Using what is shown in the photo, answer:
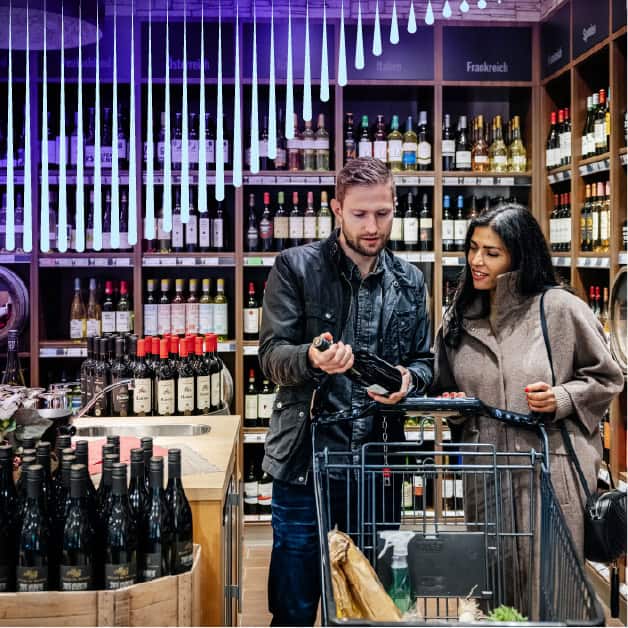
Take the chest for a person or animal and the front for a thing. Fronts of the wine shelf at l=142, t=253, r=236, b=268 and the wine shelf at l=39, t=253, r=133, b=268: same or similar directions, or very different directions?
same or similar directions

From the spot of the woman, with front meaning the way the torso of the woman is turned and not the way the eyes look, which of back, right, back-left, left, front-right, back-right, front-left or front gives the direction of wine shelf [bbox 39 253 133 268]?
right

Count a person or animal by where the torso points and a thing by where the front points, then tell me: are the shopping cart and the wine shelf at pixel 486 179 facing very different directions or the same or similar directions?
same or similar directions

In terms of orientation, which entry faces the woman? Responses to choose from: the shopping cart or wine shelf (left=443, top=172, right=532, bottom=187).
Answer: the wine shelf

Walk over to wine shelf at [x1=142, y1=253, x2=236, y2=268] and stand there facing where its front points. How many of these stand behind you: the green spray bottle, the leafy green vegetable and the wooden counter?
0

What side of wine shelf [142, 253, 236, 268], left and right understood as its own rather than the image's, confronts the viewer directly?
front

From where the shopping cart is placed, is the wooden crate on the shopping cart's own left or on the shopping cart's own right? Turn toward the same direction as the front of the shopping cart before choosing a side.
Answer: on the shopping cart's own right

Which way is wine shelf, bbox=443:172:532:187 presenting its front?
toward the camera

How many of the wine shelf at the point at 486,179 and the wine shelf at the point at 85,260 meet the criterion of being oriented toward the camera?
2

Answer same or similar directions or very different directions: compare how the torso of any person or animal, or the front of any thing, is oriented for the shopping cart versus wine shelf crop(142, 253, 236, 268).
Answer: same or similar directions

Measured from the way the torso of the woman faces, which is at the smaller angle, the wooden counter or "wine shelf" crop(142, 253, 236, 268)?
the wooden counter

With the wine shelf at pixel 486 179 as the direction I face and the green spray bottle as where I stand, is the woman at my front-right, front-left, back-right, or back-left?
front-right

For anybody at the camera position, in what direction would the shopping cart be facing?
facing the viewer

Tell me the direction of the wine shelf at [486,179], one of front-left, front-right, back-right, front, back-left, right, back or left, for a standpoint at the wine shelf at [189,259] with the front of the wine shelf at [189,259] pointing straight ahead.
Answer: left

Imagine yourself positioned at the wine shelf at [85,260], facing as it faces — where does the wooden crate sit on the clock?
The wooden crate is roughly at 12 o'clock from the wine shelf.

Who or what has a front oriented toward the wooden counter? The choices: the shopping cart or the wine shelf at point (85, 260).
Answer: the wine shelf

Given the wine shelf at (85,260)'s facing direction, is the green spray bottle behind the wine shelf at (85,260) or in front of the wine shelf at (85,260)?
in front

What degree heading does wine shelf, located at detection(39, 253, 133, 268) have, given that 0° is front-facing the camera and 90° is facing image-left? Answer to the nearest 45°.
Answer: approximately 0°
